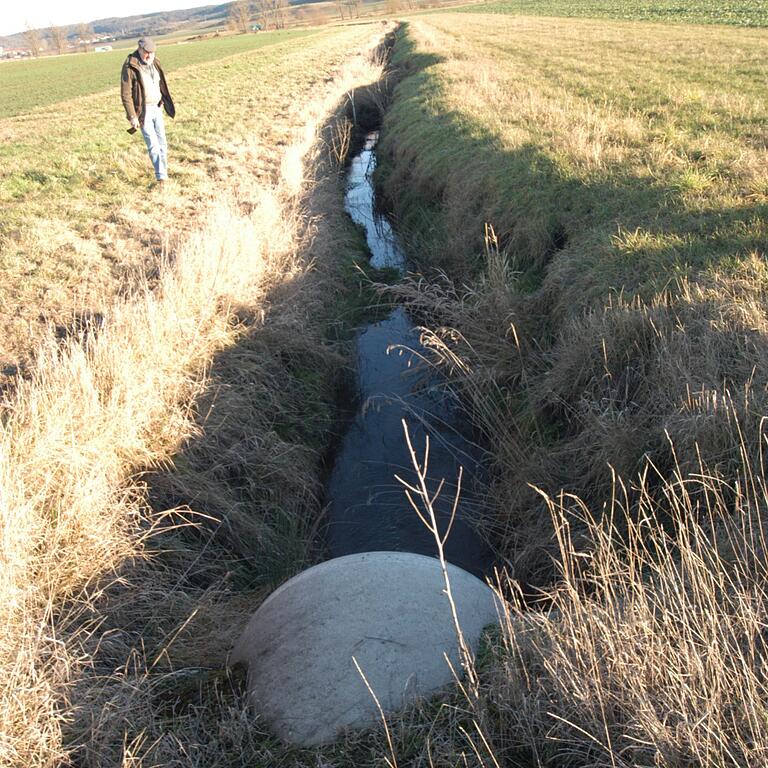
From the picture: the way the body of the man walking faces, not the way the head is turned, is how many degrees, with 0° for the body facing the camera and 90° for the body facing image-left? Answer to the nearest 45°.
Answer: approximately 315°

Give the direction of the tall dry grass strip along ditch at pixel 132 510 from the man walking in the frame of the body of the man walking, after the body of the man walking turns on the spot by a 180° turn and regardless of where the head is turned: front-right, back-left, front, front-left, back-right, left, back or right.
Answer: back-left

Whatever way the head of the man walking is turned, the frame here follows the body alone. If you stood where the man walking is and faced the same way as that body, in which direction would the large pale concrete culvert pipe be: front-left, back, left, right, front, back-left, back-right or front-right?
front-right

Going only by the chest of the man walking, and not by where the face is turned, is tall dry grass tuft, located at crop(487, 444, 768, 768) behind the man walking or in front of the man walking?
in front
